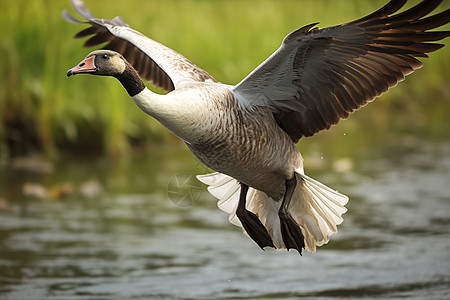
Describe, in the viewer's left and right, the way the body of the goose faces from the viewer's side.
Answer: facing the viewer and to the left of the viewer
